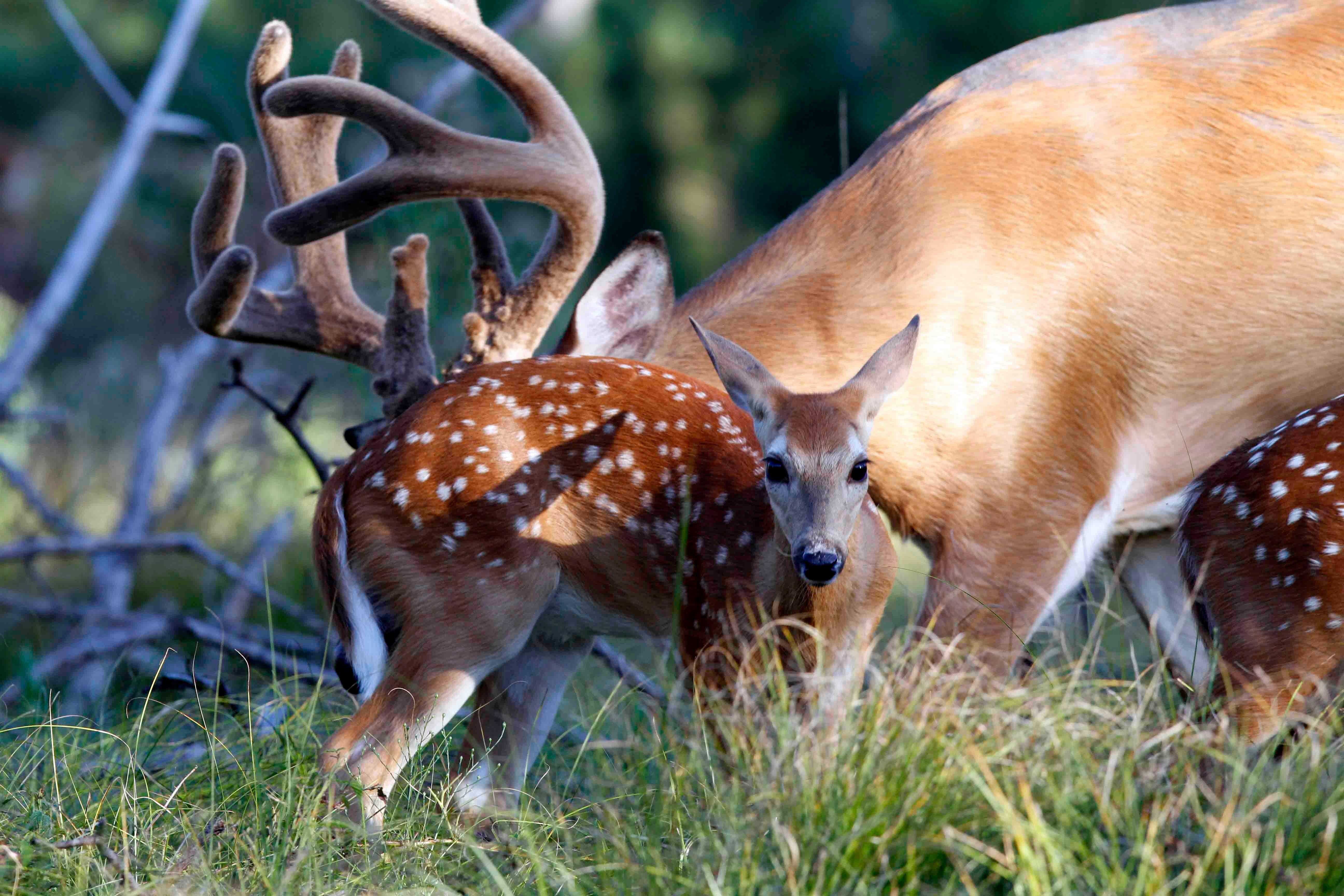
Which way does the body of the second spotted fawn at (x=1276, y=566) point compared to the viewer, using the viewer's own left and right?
facing to the right of the viewer

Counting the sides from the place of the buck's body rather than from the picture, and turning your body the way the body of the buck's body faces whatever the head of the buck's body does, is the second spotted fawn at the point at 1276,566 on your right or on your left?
on your left

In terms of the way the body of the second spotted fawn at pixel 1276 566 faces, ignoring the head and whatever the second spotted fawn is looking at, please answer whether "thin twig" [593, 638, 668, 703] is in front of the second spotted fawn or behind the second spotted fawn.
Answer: behind

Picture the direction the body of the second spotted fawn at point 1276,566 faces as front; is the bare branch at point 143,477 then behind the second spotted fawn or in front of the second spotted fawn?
behind

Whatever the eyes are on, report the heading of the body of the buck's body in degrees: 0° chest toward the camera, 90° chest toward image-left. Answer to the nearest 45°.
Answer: approximately 90°

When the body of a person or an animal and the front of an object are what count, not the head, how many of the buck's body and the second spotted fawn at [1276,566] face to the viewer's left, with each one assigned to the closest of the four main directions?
1

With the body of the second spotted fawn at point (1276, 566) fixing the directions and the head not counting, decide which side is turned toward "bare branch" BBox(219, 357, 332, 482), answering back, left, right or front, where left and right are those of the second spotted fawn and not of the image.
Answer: back

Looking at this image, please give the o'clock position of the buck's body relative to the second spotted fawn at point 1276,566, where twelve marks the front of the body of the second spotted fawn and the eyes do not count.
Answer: The buck's body is roughly at 8 o'clock from the second spotted fawn.

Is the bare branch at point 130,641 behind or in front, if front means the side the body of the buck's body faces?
in front

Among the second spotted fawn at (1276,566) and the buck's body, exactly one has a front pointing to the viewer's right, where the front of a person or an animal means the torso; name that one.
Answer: the second spotted fawn

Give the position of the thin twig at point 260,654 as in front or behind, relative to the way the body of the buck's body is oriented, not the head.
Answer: in front

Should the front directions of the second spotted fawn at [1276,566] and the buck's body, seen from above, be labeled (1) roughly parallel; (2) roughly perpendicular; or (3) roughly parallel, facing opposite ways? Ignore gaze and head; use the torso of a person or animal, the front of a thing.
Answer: roughly parallel, facing opposite ways
